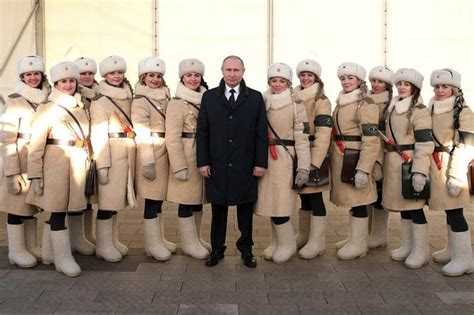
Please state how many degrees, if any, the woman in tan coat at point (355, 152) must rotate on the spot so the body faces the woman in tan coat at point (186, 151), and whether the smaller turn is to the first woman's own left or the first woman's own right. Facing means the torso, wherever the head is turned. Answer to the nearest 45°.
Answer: approximately 45° to the first woman's own right

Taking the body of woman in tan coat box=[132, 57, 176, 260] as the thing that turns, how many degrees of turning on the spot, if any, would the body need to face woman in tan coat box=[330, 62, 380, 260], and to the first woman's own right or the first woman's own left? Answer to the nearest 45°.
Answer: approximately 45° to the first woman's own left

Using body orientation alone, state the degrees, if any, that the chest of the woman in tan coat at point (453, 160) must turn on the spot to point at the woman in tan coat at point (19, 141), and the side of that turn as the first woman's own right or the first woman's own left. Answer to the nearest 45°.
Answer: approximately 45° to the first woman's own right

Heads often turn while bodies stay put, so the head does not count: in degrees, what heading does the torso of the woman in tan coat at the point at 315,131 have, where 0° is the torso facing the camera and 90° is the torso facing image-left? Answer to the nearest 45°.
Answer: approximately 45°

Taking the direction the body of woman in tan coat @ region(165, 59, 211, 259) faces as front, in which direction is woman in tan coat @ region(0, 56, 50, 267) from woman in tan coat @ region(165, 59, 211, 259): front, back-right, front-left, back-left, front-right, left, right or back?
back-right
